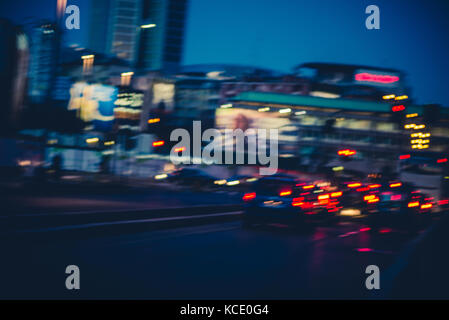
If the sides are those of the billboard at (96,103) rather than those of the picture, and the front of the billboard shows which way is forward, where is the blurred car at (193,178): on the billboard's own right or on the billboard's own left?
on the billboard's own left

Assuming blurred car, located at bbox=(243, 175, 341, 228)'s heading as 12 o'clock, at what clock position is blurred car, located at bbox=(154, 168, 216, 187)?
blurred car, located at bbox=(154, 168, 216, 187) is roughly at 10 o'clock from blurred car, located at bbox=(243, 175, 341, 228).

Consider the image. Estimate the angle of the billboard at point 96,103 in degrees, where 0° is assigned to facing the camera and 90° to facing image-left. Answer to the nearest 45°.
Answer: approximately 0°

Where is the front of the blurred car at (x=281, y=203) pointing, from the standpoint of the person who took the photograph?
facing away from the viewer and to the right of the viewer

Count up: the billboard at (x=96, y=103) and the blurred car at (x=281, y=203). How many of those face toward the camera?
1

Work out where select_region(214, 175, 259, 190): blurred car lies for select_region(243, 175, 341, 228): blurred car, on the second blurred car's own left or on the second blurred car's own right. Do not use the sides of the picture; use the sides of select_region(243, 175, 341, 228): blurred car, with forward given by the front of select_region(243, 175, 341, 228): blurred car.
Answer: on the second blurred car's own left

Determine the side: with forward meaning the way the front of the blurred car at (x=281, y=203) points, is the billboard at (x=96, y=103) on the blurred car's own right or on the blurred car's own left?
on the blurred car's own left
